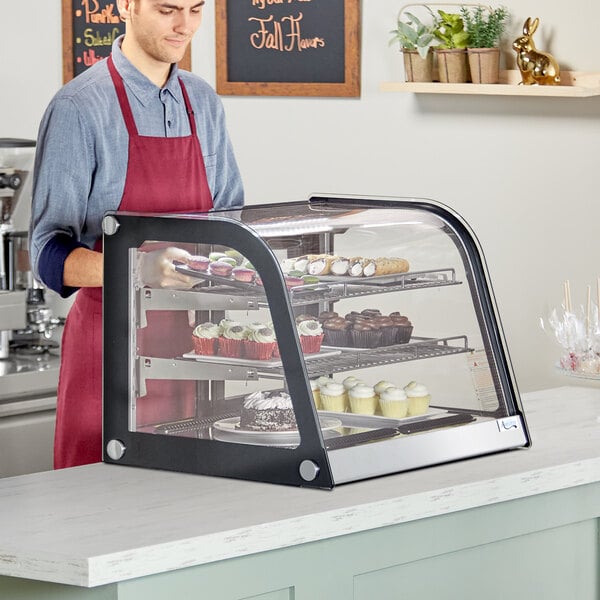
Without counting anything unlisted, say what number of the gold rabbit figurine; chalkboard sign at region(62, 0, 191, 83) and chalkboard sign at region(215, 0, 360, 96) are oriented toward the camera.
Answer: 2

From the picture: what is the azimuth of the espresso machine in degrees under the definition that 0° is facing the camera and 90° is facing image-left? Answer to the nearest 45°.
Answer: approximately 315°

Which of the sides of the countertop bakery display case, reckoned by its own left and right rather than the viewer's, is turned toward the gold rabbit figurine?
left

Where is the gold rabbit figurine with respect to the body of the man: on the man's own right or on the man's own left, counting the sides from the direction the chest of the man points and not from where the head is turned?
on the man's own left

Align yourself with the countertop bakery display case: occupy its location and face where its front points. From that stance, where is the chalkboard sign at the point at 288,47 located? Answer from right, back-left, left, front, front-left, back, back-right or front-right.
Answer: back-left

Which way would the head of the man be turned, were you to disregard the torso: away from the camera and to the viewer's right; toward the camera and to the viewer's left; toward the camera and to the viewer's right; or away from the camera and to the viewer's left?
toward the camera and to the viewer's right

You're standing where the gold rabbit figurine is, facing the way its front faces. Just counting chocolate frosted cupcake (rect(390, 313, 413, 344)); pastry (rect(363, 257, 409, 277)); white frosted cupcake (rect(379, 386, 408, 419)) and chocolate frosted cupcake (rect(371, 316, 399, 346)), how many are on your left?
4

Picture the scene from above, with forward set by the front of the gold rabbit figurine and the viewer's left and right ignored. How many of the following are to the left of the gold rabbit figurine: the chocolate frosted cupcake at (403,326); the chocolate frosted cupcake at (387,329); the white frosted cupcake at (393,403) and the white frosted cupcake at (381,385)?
4

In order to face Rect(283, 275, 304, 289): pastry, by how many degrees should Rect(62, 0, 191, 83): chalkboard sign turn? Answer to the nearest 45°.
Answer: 0° — it already faces it

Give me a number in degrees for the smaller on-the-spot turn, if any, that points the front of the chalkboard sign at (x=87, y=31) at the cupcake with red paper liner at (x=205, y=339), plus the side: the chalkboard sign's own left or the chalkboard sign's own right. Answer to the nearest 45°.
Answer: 0° — it already faces it

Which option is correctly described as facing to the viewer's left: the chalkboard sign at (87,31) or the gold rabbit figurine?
the gold rabbit figurine
